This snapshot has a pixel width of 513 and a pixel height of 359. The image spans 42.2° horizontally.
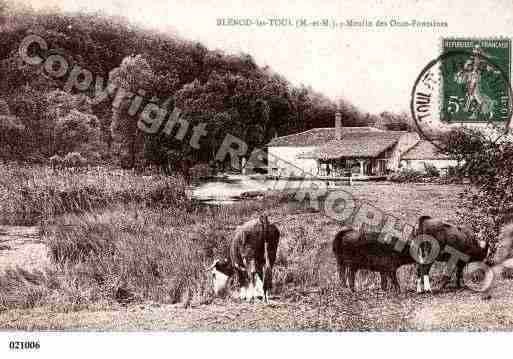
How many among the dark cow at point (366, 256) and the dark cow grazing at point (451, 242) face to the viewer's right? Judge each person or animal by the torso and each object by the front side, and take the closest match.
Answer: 2

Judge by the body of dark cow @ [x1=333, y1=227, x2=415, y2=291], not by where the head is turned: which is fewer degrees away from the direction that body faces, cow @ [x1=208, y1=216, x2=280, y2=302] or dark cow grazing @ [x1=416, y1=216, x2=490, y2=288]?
the dark cow grazing

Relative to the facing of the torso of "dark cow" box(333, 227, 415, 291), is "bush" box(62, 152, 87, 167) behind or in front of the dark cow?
behind

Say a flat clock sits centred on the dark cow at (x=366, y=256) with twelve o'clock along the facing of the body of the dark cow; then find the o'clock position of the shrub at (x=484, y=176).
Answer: The shrub is roughly at 11 o'clock from the dark cow.

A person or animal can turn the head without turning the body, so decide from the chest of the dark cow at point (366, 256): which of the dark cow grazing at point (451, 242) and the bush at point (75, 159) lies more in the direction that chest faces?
the dark cow grazing

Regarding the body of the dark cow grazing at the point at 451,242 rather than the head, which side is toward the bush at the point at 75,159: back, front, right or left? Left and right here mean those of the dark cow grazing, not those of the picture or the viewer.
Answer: back

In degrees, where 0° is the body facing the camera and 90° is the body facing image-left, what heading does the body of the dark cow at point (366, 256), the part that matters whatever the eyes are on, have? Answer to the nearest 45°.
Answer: approximately 270°

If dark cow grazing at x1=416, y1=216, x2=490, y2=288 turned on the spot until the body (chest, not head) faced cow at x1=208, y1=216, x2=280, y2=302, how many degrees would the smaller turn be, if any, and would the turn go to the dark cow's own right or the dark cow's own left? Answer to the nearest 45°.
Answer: approximately 135° to the dark cow's own right

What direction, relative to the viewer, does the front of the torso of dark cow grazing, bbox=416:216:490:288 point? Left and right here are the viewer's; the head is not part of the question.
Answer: facing to the right of the viewer

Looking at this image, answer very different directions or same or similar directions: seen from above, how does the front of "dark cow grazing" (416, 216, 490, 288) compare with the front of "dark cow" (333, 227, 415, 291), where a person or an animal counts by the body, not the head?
same or similar directions
